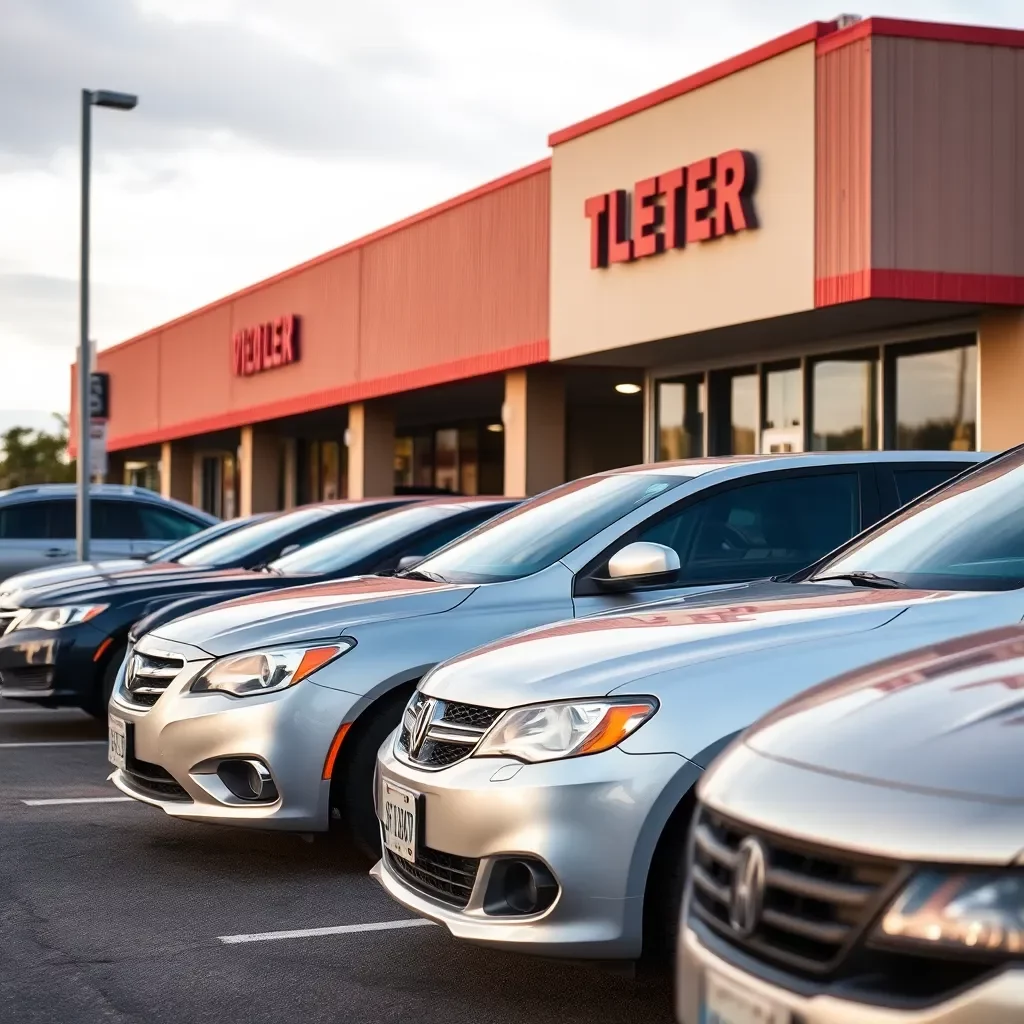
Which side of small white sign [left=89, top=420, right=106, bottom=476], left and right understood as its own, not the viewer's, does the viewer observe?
front

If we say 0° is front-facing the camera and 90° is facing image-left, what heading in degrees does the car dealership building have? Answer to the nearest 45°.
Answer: approximately 45°

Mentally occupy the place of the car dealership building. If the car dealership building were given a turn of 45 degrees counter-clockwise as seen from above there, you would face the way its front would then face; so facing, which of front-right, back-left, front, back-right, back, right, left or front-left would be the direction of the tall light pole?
right

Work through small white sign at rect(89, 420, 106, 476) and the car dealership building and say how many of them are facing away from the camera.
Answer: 0

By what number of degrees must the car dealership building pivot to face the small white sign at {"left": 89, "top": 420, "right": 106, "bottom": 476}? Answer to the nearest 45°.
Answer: approximately 45° to its right

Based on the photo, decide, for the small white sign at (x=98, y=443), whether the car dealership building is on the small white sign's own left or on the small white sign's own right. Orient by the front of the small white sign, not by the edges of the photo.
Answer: on the small white sign's own left
